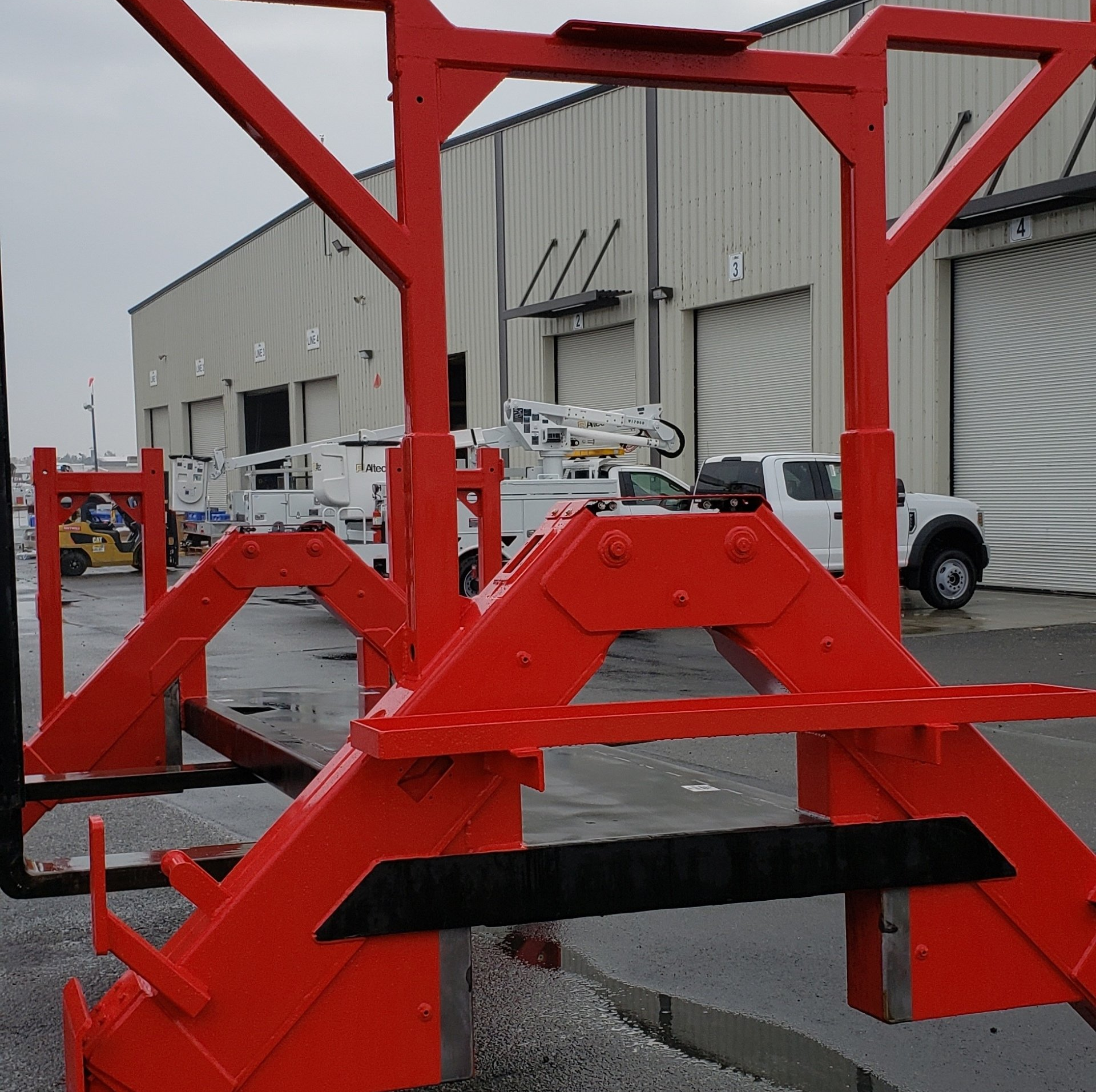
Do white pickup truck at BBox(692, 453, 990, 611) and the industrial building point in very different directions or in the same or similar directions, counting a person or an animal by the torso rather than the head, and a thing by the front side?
very different directions

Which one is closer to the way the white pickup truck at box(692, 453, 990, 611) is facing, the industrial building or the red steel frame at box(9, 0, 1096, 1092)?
the industrial building

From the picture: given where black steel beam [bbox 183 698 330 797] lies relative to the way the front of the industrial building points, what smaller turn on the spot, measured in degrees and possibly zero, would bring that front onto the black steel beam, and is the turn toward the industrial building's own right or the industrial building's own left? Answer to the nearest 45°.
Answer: approximately 45° to the industrial building's own left

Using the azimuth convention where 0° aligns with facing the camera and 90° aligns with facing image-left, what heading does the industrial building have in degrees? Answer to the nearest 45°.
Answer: approximately 45°

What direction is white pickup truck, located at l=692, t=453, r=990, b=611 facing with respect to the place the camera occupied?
facing away from the viewer and to the right of the viewer
